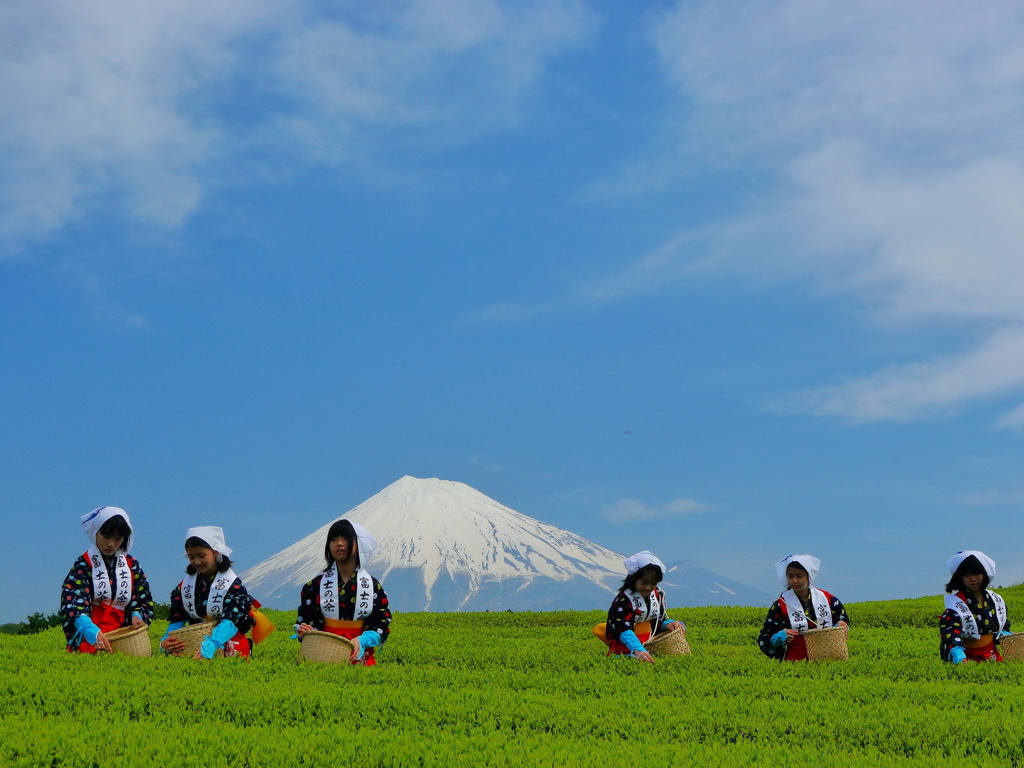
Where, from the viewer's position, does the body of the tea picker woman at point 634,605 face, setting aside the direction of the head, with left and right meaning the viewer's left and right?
facing the viewer and to the right of the viewer

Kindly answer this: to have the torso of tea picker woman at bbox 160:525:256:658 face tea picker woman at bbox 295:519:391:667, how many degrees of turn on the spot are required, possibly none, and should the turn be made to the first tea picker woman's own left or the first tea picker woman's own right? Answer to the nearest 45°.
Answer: approximately 90° to the first tea picker woman's own left

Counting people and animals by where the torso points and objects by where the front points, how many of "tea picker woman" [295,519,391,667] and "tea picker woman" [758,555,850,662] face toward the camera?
2

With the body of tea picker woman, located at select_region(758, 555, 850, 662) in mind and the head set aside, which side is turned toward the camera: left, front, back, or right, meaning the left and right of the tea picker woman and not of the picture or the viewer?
front

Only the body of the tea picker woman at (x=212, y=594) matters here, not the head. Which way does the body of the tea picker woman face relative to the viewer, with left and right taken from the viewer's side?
facing the viewer and to the left of the viewer

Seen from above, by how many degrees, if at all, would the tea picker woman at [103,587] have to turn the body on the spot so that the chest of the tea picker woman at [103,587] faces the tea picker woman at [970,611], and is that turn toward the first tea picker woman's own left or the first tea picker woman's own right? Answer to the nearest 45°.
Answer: approximately 45° to the first tea picker woman's own left

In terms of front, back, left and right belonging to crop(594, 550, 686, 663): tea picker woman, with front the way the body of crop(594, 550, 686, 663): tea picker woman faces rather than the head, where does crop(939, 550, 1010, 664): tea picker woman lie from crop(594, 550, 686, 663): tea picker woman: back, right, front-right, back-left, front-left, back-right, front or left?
front-left
